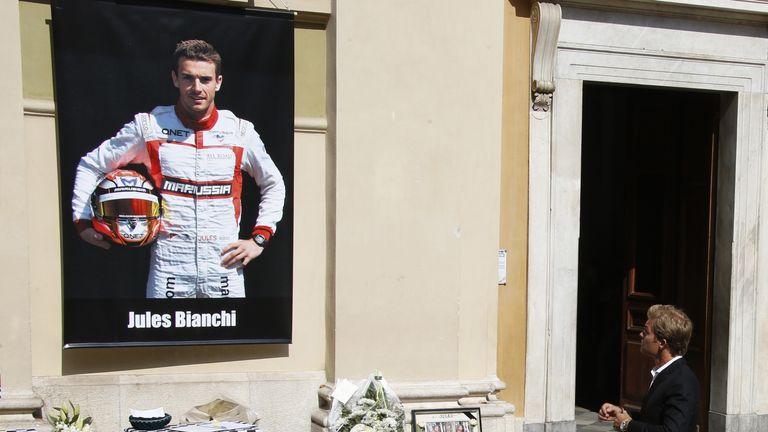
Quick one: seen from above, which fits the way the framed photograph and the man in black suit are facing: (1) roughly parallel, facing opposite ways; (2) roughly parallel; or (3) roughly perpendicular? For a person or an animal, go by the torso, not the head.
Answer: roughly perpendicular

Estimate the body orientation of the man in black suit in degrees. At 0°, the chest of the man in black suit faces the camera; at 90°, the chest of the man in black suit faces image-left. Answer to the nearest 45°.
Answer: approximately 90°

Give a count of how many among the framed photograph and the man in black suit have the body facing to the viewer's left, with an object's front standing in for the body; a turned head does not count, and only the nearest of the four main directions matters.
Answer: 1

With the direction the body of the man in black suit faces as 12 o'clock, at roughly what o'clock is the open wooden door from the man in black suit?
The open wooden door is roughly at 3 o'clock from the man in black suit.

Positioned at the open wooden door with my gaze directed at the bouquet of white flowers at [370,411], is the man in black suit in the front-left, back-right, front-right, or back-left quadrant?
front-left

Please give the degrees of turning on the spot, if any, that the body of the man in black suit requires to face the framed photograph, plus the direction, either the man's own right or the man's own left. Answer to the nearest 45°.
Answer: approximately 45° to the man's own right

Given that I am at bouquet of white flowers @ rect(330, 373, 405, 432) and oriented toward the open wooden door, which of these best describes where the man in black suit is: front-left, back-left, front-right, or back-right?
front-right

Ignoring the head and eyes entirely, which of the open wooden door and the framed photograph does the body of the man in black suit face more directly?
the framed photograph

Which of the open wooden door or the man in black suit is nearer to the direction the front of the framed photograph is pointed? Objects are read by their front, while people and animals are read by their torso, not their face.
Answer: the man in black suit

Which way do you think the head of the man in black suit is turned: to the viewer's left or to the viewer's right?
to the viewer's left

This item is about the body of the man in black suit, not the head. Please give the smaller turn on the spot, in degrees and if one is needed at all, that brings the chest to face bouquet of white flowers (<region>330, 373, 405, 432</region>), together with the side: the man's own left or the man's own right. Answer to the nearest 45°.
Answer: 0° — they already face it

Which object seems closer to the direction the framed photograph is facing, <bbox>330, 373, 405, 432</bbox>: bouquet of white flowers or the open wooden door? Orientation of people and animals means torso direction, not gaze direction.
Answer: the bouquet of white flowers

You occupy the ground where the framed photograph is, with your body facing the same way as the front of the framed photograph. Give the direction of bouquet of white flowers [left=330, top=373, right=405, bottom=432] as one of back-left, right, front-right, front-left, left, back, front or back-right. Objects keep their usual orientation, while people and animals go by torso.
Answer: front-right

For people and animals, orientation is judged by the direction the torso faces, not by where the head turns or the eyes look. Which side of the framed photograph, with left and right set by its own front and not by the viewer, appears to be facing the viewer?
front

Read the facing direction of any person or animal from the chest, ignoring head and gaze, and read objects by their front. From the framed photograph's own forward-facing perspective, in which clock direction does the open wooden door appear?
The open wooden door is roughly at 7 o'clock from the framed photograph.

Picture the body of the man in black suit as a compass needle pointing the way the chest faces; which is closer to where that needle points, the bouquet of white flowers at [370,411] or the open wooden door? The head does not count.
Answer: the bouquet of white flowers

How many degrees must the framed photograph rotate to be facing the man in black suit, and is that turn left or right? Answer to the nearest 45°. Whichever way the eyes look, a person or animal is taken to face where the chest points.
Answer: approximately 45° to its left
